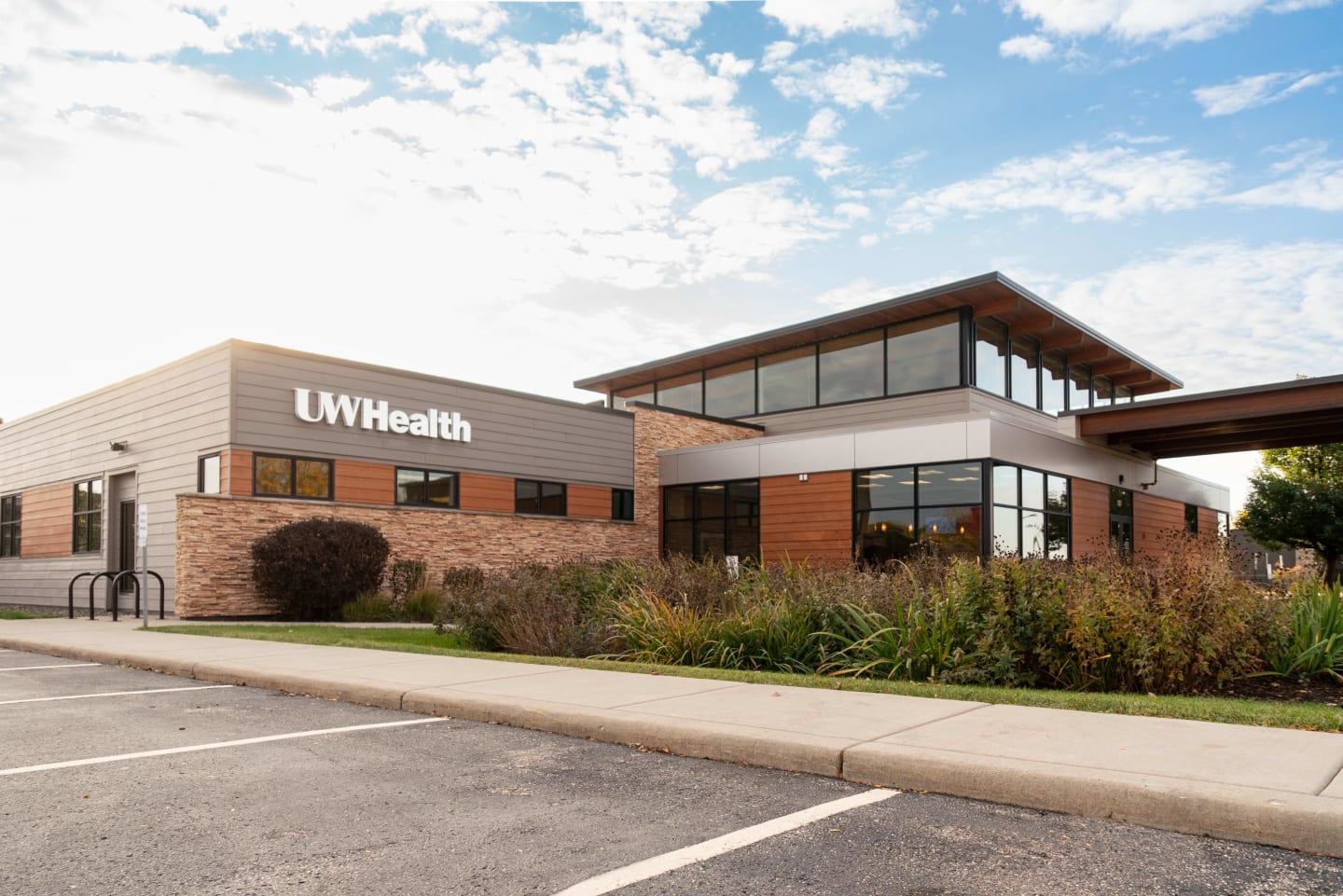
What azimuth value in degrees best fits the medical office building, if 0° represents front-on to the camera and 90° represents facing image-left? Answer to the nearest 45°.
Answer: approximately 315°

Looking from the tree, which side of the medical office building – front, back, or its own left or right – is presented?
left
